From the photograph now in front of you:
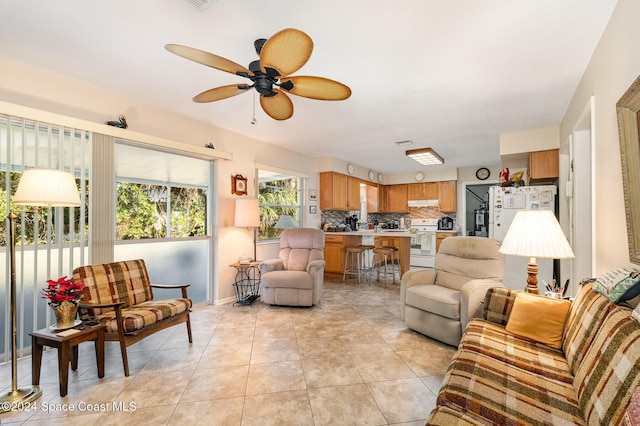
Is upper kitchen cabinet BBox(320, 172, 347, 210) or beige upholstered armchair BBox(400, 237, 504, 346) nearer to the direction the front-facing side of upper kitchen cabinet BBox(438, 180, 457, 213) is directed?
the beige upholstered armchair

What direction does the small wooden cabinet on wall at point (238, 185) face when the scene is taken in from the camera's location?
facing the viewer and to the right of the viewer

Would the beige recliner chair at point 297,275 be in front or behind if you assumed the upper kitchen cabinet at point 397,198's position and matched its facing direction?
in front

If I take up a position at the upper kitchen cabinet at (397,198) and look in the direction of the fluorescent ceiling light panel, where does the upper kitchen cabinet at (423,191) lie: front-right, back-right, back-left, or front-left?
front-left

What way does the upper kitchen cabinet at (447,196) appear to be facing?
toward the camera

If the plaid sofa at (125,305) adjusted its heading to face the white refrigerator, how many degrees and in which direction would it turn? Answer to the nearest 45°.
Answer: approximately 45° to its left

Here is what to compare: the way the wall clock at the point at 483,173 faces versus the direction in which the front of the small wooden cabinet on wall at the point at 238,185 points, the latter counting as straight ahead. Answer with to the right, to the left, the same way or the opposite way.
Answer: to the right

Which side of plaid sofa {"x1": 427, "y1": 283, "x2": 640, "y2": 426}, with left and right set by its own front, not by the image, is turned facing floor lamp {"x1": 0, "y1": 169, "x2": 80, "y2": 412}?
front

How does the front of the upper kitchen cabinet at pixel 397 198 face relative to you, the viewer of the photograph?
facing the viewer

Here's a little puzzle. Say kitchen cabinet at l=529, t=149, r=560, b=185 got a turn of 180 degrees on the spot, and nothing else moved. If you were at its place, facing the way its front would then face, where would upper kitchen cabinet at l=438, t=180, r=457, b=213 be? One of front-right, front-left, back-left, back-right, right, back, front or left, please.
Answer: back-left

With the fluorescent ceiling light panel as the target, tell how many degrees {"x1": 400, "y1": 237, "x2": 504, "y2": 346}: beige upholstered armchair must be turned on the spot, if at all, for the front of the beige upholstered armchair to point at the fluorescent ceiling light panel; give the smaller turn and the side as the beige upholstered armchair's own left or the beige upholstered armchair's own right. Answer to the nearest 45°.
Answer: approximately 135° to the beige upholstered armchair's own right

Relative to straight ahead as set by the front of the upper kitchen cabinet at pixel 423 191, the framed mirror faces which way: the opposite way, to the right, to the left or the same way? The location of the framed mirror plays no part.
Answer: to the right

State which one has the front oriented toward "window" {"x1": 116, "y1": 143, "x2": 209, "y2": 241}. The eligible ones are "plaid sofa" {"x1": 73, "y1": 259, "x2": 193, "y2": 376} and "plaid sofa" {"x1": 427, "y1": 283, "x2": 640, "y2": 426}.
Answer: "plaid sofa" {"x1": 427, "y1": 283, "x2": 640, "y2": 426}

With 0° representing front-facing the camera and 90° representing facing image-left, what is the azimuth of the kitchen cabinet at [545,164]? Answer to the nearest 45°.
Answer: approximately 90°

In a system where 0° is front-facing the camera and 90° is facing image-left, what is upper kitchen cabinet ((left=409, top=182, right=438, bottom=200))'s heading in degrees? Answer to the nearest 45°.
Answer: approximately 0°

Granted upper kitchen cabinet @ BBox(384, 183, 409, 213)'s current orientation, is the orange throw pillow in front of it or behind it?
in front
